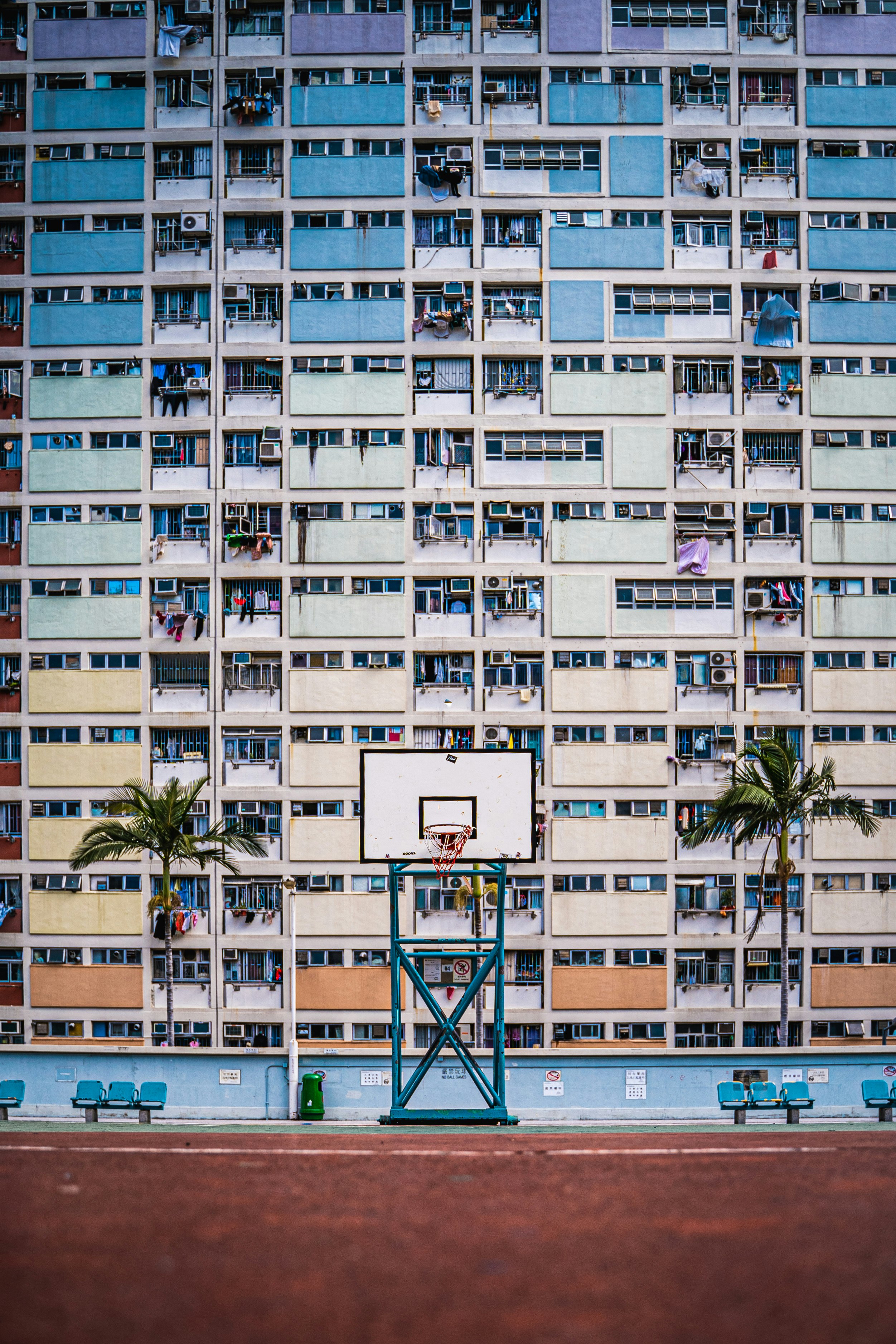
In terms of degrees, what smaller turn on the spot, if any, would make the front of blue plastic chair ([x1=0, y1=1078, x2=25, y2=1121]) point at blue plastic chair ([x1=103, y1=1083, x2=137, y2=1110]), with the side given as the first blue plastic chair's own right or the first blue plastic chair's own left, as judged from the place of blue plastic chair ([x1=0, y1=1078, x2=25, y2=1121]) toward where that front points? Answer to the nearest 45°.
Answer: approximately 90° to the first blue plastic chair's own left

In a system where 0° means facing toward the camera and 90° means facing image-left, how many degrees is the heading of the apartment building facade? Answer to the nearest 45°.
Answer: approximately 0°

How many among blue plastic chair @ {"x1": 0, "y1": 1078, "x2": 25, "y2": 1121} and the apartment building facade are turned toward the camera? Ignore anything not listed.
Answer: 2
